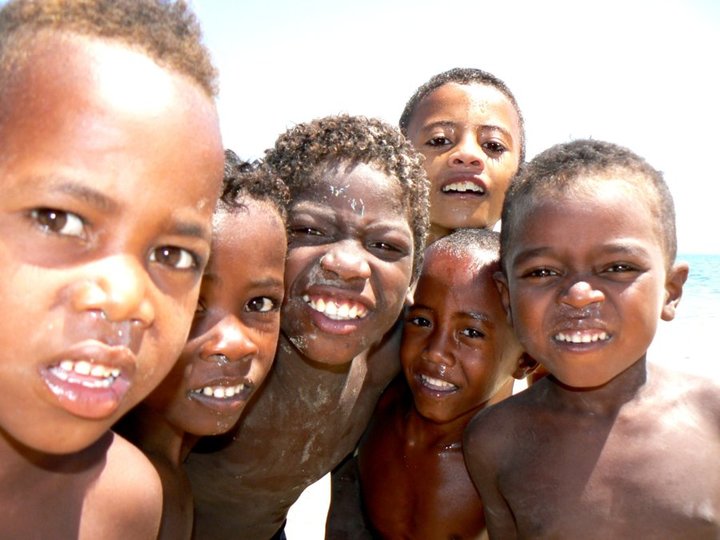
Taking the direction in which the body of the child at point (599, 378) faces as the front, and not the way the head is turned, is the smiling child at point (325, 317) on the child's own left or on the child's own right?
on the child's own right

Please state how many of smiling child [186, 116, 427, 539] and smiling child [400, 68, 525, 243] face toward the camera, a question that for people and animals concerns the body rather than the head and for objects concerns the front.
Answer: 2

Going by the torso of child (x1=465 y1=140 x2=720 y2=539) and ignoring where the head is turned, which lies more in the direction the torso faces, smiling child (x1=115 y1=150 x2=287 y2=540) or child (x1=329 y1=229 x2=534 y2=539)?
the smiling child

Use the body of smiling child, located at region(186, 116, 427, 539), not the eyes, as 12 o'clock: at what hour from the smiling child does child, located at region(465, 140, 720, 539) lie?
The child is roughly at 10 o'clock from the smiling child.

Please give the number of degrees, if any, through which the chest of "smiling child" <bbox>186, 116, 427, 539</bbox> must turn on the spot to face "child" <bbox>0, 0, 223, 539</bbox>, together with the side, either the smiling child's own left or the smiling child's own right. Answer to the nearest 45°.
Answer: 0° — they already face them

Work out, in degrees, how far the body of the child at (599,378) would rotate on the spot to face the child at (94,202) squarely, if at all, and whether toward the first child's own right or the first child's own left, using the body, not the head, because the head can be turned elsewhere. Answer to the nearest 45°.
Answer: approximately 45° to the first child's own right

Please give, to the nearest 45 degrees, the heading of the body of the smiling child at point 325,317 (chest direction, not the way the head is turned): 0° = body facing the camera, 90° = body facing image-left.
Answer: approximately 0°
